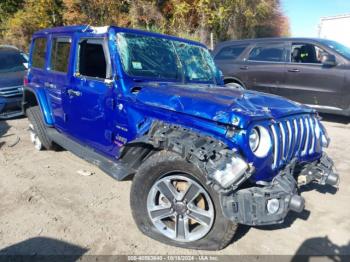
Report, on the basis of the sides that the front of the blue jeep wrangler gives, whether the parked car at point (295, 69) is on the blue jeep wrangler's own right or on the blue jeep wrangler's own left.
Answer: on the blue jeep wrangler's own left

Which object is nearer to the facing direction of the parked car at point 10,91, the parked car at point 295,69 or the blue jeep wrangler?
the blue jeep wrangler

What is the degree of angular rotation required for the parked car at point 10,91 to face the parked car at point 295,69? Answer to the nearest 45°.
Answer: approximately 45° to its left

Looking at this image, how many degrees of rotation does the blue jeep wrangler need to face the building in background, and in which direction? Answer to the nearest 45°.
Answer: approximately 90° to its left

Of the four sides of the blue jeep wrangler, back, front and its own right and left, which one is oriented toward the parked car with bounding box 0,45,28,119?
back

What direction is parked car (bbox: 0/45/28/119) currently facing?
toward the camera

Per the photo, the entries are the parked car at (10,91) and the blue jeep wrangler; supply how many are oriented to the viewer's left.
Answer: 0

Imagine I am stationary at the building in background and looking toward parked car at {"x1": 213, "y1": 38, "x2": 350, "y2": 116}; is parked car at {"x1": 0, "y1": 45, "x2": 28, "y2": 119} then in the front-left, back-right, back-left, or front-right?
front-right

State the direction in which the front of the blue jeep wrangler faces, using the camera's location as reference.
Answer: facing the viewer and to the right of the viewer

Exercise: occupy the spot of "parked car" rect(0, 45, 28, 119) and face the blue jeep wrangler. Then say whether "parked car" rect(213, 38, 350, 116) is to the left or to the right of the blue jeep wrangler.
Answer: left

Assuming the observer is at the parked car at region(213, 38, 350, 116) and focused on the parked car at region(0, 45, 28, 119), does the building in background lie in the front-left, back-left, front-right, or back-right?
back-right
